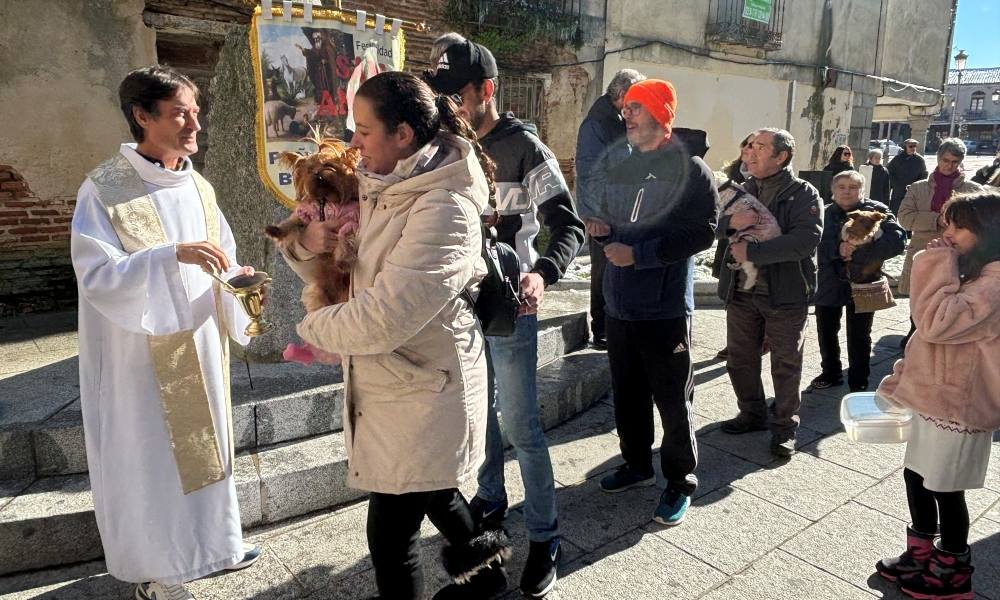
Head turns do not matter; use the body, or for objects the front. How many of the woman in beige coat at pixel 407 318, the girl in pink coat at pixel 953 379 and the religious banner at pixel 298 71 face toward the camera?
1

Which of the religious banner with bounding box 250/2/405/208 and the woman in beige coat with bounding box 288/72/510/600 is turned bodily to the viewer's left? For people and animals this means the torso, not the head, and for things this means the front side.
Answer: the woman in beige coat

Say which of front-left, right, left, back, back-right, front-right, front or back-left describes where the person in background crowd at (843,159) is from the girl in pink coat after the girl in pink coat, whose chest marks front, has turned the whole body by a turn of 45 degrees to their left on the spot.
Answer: back-right

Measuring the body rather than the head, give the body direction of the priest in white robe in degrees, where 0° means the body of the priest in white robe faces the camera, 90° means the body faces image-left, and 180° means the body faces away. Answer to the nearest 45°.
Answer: approximately 315°

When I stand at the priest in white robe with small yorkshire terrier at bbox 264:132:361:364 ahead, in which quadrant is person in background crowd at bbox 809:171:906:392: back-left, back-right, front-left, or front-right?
front-left

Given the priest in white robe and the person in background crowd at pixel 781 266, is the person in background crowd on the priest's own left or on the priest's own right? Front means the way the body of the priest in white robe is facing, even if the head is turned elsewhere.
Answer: on the priest's own left

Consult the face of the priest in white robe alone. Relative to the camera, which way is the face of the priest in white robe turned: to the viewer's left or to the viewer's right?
to the viewer's right

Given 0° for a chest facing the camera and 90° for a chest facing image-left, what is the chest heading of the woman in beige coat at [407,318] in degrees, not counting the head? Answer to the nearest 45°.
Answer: approximately 90°

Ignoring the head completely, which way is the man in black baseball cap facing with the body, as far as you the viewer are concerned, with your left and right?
facing the viewer and to the left of the viewer

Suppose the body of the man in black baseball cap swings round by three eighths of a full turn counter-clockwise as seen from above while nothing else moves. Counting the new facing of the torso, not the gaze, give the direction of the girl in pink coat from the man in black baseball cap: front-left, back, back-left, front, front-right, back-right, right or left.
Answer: front

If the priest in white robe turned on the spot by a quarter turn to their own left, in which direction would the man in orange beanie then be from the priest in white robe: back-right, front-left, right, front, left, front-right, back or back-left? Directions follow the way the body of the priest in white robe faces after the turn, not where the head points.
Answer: front-right

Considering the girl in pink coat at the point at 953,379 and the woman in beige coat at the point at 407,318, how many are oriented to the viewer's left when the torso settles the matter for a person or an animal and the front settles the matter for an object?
2

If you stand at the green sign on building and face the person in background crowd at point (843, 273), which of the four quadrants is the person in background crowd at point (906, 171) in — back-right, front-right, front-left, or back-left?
front-left

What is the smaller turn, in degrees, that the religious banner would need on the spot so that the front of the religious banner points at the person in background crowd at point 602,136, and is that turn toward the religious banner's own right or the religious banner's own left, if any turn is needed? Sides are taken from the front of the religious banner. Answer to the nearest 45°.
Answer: approximately 90° to the religious banner's own left

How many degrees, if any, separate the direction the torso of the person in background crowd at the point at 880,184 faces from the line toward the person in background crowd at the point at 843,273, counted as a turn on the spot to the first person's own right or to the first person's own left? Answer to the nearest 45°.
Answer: approximately 45° to the first person's own left

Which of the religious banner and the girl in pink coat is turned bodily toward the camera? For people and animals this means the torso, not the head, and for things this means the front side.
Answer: the religious banner

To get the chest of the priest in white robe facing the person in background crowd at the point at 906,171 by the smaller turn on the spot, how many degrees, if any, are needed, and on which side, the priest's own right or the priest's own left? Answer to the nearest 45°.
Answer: approximately 90° to the priest's own left

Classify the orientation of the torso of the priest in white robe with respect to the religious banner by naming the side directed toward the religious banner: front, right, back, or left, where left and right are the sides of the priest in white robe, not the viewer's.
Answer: left
